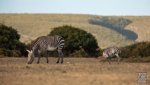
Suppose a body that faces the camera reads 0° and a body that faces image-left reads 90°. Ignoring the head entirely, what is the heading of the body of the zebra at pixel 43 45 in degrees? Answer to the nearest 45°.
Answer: approximately 90°
